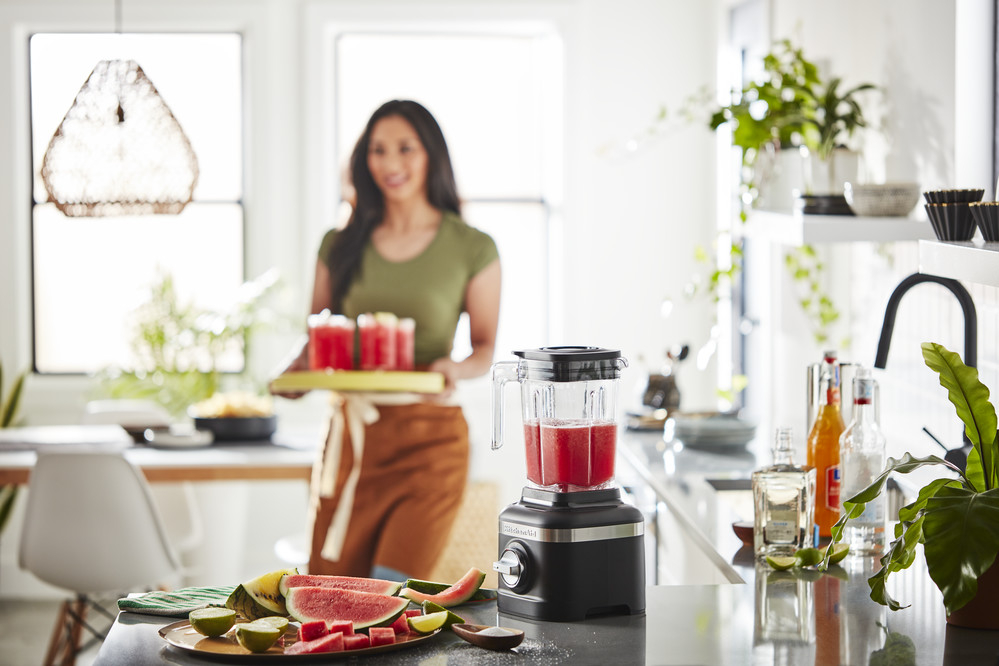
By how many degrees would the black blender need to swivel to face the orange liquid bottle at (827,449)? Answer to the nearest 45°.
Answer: approximately 180°

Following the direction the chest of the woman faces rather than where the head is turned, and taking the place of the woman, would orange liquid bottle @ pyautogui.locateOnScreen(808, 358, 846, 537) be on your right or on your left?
on your left

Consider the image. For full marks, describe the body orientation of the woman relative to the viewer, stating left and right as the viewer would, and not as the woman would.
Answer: facing the viewer and to the left of the viewer

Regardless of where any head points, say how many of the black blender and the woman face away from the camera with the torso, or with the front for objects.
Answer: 0

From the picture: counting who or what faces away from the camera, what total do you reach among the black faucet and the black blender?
0

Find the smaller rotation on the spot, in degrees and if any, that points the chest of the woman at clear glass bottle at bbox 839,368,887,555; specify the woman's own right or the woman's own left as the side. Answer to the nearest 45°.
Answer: approximately 90° to the woman's own left

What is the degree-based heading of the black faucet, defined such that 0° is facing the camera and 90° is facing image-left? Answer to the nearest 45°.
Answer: approximately 90°

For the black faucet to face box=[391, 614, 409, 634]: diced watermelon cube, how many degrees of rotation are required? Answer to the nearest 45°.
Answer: approximately 45° to its left

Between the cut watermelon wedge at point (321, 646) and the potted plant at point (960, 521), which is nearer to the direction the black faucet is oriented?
the cut watermelon wedge

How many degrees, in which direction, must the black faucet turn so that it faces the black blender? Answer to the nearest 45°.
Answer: approximately 45° to its left

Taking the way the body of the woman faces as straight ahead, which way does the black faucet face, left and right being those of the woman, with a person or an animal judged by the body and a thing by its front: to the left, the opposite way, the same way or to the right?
to the right
